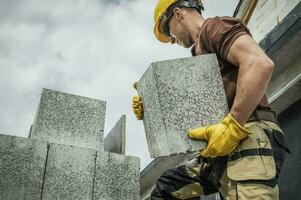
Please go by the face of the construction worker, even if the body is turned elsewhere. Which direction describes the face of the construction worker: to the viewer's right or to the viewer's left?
to the viewer's left

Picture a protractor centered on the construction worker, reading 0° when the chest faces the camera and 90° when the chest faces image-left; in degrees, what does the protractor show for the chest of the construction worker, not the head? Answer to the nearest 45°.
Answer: approximately 90°
